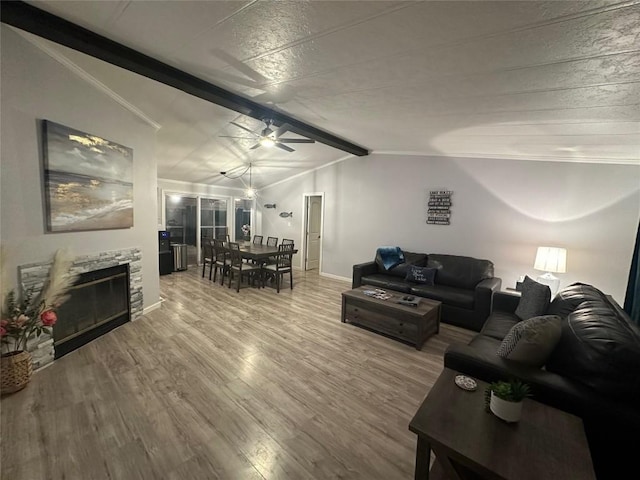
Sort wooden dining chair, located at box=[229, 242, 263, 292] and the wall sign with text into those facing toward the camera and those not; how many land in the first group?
1

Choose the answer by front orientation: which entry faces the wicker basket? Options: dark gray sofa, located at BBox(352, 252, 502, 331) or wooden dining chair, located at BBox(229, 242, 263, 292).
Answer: the dark gray sofa

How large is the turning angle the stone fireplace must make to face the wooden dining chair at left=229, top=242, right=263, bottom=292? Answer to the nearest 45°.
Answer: approximately 45° to its left

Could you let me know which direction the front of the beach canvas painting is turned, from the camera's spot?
facing the viewer and to the right of the viewer

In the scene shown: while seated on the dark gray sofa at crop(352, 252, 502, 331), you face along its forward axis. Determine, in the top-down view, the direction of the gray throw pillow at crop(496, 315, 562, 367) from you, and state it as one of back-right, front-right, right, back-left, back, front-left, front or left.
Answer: front-left

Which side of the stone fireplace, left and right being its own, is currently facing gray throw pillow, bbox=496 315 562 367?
front

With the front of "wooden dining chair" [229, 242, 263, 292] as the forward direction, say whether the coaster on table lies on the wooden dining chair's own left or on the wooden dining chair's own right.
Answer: on the wooden dining chair's own right

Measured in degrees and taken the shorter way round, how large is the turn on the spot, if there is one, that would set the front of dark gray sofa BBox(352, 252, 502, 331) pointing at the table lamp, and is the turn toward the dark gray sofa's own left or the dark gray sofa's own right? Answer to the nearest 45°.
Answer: approximately 135° to the dark gray sofa's own left

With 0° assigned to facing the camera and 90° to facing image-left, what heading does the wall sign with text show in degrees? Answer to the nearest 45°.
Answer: approximately 0°

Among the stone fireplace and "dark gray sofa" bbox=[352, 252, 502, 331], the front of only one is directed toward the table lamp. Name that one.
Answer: the stone fireplace

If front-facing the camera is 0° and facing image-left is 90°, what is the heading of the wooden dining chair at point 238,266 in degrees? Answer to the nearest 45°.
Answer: approximately 225°

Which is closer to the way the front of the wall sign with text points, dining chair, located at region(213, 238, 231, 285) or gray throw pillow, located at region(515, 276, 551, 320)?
the gray throw pillow

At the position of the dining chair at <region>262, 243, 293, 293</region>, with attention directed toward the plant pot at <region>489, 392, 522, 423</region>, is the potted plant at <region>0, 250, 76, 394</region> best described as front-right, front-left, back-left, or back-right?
front-right

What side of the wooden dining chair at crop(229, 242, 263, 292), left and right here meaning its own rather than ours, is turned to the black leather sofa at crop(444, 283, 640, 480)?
right

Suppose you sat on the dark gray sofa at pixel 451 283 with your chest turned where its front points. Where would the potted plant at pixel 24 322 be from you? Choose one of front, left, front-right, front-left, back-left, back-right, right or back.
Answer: front

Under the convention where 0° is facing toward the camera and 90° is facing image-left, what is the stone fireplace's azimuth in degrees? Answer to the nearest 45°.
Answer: approximately 315°

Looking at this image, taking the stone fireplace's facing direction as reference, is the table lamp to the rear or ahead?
ahead

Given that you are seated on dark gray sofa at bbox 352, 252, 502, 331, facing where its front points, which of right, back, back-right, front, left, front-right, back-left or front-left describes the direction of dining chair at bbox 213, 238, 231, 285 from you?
front-right

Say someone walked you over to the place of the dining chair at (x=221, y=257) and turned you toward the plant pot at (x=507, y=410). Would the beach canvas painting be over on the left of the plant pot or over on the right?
right

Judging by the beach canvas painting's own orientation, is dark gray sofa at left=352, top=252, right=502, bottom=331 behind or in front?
in front

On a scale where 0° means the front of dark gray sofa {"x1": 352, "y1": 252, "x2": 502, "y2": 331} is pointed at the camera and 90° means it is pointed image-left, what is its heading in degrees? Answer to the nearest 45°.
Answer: approximately 45°

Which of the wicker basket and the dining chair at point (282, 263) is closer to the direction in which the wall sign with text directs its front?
the wicker basket
